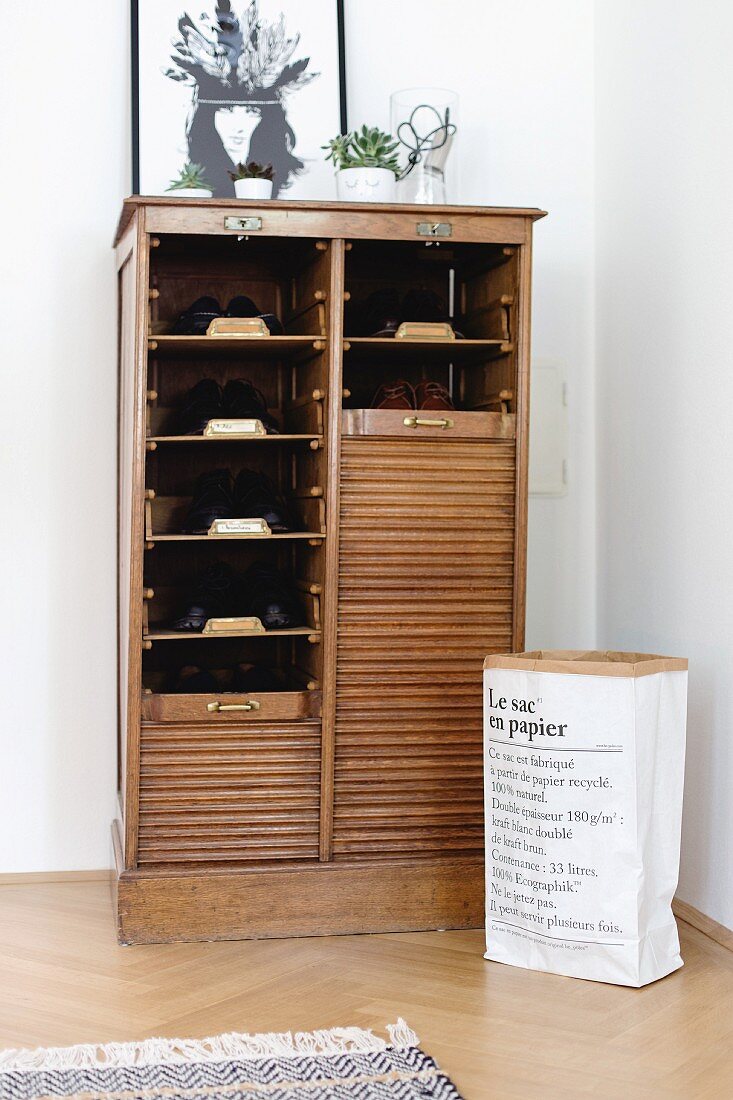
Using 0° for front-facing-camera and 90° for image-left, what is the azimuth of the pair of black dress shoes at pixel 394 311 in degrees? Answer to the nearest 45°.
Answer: approximately 0°

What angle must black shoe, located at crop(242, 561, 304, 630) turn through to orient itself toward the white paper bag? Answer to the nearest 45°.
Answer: approximately 45° to its left

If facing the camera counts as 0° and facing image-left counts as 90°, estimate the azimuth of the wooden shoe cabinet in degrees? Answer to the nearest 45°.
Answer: approximately 0°
